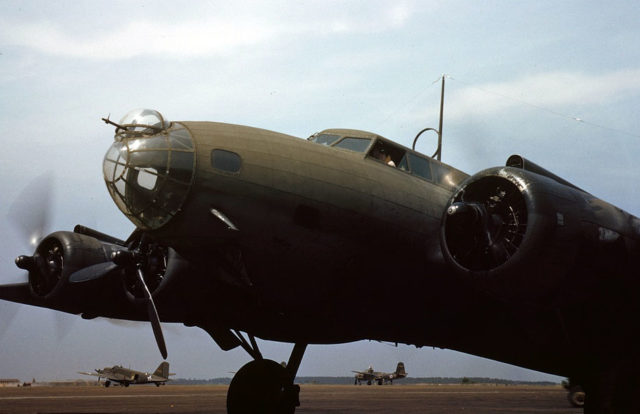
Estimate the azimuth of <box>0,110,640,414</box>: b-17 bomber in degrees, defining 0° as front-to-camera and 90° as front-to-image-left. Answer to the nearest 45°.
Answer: approximately 45°
